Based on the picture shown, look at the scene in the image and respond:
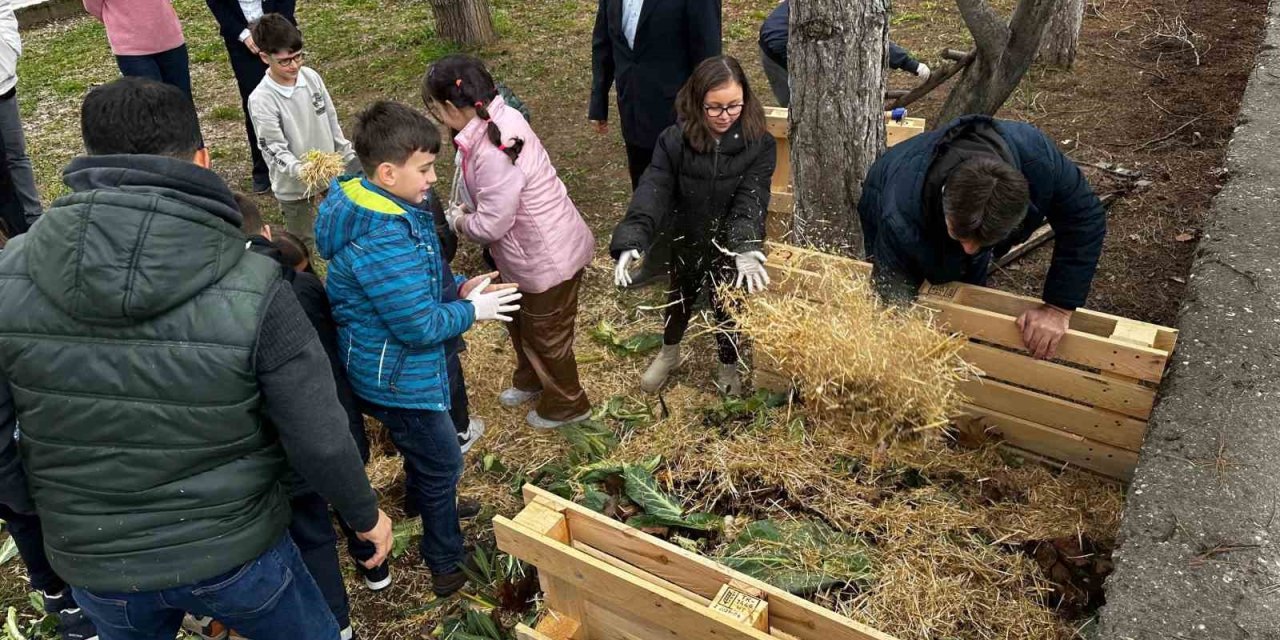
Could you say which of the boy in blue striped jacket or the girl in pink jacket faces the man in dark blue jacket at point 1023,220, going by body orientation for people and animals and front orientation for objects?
the boy in blue striped jacket

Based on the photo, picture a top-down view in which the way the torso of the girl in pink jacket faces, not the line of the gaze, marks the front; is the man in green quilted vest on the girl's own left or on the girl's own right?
on the girl's own left

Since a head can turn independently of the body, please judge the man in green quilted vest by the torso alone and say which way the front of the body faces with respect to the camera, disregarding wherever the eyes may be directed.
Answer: away from the camera

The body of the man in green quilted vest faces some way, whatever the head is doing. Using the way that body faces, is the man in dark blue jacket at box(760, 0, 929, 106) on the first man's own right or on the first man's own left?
on the first man's own right

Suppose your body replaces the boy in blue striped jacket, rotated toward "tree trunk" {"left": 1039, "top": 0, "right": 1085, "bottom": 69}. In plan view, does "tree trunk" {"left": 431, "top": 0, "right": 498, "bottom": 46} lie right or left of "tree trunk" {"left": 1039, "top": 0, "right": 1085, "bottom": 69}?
left

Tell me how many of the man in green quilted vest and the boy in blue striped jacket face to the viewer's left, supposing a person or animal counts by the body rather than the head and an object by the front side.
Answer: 0

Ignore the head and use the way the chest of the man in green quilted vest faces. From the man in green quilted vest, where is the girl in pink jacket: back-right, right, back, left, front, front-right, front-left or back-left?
front-right

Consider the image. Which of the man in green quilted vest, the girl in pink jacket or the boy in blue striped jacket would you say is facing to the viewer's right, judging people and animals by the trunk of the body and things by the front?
the boy in blue striped jacket

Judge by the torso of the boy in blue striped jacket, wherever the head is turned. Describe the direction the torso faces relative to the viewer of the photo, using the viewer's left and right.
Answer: facing to the right of the viewer

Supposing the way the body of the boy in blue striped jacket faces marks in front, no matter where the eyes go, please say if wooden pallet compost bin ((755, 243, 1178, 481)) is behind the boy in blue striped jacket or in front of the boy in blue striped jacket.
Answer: in front

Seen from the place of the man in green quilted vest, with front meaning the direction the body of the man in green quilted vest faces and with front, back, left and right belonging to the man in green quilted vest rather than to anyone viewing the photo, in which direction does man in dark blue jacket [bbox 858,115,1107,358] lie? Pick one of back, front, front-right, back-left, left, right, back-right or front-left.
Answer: right

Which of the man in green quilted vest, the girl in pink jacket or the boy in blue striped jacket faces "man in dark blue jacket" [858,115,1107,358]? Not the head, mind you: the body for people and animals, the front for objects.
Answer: the boy in blue striped jacket

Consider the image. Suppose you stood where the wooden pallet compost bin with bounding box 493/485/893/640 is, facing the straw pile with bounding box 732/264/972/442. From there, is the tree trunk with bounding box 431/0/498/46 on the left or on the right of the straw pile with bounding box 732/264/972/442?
left
